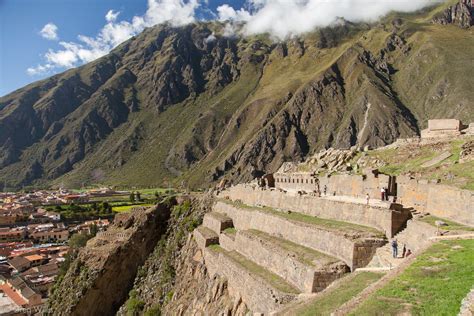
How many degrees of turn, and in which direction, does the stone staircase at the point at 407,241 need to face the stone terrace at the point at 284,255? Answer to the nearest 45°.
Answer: approximately 90° to its right

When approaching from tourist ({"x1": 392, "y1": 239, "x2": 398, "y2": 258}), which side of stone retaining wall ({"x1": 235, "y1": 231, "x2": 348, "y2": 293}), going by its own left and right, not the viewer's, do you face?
left

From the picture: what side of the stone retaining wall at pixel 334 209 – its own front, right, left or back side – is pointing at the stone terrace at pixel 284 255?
front

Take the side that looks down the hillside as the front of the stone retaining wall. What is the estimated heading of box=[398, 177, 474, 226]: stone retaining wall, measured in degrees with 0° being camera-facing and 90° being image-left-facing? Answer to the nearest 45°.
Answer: approximately 45°

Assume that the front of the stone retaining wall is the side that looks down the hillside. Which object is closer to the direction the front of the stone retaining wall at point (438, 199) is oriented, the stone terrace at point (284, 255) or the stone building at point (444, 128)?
the stone terrace

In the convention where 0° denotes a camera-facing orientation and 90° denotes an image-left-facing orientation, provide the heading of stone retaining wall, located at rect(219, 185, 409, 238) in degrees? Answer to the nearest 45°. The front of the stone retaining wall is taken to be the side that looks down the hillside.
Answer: approximately 45°

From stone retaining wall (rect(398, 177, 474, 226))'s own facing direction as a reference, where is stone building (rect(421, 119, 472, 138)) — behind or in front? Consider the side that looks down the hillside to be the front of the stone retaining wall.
behind

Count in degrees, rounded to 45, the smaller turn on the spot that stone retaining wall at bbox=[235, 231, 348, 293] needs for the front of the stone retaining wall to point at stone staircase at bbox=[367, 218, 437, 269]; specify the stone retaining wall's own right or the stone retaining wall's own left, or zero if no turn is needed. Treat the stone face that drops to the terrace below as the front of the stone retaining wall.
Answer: approximately 90° to the stone retaining wall's own left
